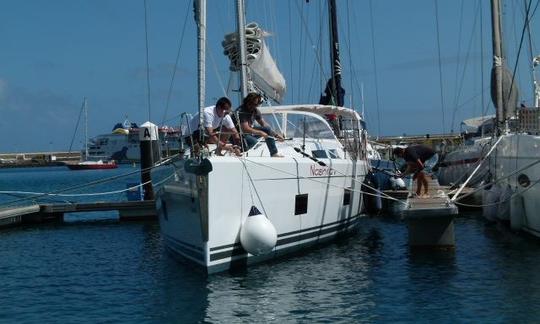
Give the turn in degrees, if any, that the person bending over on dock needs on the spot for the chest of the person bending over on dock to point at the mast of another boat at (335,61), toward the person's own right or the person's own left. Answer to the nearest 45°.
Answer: approximately 90° to the person's own right

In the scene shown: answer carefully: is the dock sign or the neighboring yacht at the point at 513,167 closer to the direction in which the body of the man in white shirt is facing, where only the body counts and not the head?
the neighboring yacht

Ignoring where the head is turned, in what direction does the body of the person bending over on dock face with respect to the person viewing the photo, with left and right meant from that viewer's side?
facing to the left of the viewer

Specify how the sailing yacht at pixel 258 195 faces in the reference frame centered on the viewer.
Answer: facing the viewer and to the left of the viewer

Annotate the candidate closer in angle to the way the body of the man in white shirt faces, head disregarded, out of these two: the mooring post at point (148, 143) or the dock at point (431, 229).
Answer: the dock

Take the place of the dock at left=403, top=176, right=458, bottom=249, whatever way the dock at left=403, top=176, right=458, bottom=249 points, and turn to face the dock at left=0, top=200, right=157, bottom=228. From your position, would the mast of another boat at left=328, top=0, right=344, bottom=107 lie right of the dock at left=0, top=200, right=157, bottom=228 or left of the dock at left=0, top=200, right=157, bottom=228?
right

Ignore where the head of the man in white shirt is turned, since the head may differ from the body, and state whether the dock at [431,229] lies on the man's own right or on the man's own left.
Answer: on the man's own left

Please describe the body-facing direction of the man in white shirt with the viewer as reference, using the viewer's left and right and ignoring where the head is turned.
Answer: facing the viewer and to the right of the viewer
